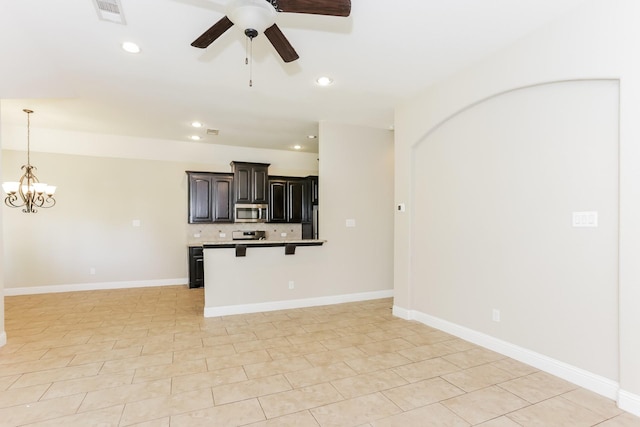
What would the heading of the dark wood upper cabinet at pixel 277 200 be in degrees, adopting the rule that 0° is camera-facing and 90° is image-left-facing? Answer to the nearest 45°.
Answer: approximately 0°

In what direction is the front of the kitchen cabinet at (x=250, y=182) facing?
toward the camera

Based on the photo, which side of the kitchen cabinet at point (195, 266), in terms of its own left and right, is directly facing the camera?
front

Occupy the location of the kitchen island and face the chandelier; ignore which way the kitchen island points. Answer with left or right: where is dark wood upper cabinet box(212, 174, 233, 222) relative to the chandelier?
right

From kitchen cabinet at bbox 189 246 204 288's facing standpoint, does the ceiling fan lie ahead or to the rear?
ahead

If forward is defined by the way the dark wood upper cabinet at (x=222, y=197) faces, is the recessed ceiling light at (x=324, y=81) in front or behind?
in front

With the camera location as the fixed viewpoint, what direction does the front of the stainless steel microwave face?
facing the viewer

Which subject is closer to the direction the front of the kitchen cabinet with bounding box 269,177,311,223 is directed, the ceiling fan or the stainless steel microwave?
the ceiling fan

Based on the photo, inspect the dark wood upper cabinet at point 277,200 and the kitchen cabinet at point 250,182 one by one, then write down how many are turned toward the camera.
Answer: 2

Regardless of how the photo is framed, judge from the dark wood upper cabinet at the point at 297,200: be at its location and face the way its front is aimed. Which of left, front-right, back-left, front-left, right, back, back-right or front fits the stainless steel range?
right

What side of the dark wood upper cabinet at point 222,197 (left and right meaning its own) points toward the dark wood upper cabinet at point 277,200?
left

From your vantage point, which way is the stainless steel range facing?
toward the camera

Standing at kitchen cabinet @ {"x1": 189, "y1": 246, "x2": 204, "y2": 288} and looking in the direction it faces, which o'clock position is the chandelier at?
The chandelier is roughly at 3 o'clock from the kitchen cabinet.

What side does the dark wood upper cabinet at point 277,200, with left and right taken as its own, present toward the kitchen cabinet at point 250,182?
right
